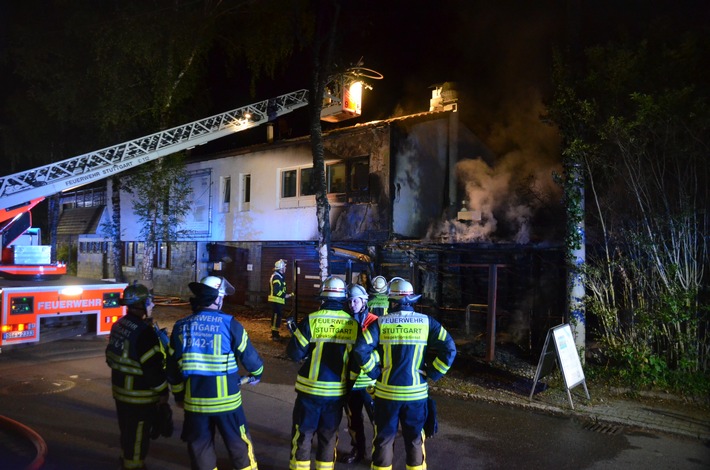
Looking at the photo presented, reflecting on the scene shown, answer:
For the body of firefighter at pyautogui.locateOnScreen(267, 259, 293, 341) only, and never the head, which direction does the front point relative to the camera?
to the viewer's right

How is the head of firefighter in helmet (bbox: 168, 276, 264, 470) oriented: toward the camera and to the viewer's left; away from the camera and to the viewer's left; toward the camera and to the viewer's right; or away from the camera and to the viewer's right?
away from the camera and to the viewer's right

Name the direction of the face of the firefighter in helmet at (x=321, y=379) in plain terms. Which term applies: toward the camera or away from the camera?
away from the camera

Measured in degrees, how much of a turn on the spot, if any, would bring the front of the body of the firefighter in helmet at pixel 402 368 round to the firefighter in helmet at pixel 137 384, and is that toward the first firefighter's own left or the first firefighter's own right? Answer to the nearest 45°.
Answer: approximately 90° to the first firefighter's own left

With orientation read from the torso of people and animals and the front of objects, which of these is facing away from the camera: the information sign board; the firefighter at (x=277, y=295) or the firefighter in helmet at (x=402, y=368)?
the firefighter in helmet

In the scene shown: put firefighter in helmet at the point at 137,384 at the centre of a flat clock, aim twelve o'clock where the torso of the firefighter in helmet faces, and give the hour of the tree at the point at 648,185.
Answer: The tree is roughly at 1 o'clock from the firefighter in helmet.

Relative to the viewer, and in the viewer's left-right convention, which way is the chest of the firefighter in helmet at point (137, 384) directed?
facing away from the viewer and to the right of the viewer

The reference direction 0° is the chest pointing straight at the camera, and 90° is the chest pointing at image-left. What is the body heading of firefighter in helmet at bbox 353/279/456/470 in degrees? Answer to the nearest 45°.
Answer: approximately 180°

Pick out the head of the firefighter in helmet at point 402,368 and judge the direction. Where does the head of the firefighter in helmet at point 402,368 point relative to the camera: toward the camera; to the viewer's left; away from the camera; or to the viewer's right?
away from the camera

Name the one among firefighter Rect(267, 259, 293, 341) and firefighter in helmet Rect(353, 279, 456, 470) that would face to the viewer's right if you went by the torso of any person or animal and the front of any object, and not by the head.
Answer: the firefighter
